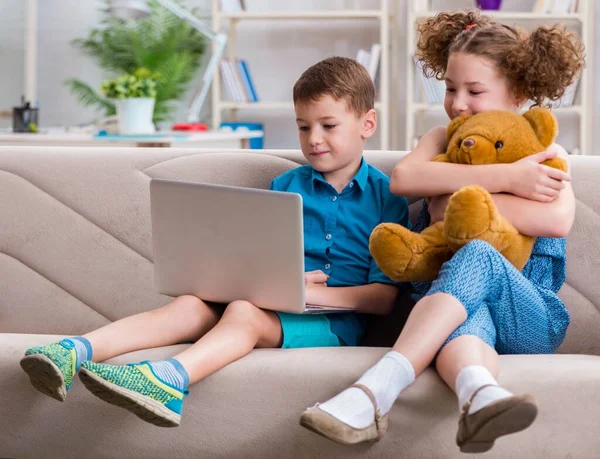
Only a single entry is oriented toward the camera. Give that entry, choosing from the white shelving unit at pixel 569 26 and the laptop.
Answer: the white shelving unit

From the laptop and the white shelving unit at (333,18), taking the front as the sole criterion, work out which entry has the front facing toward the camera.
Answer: the white shelving unit

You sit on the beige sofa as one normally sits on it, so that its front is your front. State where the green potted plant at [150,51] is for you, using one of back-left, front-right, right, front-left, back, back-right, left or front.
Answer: back

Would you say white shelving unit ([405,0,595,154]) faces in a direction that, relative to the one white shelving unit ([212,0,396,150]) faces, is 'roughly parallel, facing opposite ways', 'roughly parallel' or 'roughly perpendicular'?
roughly parallel

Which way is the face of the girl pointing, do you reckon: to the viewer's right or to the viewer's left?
to the viewer's left

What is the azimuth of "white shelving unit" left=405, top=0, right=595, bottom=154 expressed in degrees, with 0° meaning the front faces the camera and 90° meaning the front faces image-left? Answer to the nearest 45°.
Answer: approximately 0°

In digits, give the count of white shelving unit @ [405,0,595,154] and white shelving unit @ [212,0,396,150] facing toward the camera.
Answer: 2

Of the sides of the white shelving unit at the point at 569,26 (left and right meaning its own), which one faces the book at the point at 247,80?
right

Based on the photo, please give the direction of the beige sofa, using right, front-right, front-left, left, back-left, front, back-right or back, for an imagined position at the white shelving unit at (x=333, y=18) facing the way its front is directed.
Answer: front

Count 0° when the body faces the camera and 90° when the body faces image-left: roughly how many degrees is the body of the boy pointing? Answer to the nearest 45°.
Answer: approximately 45°

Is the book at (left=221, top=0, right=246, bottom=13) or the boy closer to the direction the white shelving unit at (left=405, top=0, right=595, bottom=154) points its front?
the boy

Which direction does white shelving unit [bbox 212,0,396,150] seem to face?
toward the camera

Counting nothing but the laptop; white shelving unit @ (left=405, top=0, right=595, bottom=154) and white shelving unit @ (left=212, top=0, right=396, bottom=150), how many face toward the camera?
2

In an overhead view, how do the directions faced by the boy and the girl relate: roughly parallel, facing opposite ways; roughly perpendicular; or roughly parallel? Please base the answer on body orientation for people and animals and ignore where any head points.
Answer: roughly parallel
